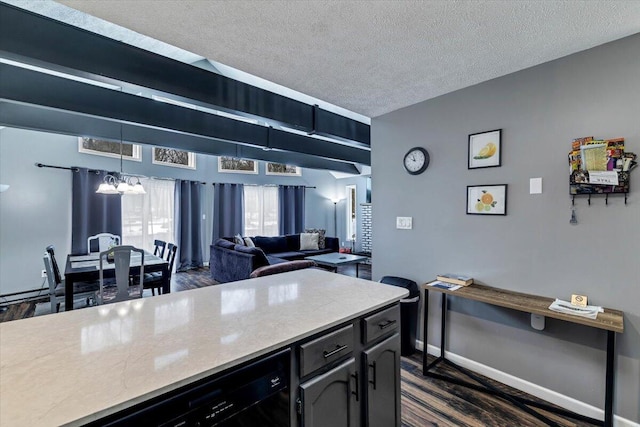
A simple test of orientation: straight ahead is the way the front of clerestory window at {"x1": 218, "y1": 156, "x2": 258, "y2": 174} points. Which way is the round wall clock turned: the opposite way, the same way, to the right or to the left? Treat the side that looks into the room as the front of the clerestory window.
to the right

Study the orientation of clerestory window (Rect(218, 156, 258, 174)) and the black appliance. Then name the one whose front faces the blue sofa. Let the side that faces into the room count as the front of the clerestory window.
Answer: the clerestory window

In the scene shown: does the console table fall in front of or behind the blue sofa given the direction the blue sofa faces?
in front

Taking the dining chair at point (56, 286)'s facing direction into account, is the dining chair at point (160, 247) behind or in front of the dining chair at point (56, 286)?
in front

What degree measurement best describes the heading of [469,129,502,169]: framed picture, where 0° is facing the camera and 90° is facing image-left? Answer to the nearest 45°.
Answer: approximately 45°

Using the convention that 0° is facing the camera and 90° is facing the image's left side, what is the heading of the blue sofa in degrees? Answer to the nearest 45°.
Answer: approximately 315°

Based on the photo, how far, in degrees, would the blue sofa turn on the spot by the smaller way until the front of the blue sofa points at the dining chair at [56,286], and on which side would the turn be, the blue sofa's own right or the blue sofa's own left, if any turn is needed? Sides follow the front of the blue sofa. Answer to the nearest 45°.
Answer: approximately 90° to the blue sofa's own right

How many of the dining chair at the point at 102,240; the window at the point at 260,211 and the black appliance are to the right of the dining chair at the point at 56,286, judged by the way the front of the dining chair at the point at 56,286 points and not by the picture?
1

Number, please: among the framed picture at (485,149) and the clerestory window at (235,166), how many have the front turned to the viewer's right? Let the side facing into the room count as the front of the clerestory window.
0

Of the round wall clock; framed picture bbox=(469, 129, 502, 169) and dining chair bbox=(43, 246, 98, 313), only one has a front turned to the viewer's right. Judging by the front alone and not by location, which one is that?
the dining chair

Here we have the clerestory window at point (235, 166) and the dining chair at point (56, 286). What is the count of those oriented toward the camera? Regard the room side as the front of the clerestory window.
1

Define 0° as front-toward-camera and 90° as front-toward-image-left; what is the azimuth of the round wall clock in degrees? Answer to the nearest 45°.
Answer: approximately 45°

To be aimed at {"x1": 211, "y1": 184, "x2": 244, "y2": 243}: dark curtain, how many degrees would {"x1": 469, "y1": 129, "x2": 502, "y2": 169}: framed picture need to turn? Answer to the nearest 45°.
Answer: approximately 90° to its right

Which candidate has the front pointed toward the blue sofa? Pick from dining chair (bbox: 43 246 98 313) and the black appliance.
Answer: the dining chair

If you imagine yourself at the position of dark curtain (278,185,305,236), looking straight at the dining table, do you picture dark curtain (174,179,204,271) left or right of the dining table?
right

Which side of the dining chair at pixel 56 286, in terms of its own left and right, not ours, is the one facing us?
right

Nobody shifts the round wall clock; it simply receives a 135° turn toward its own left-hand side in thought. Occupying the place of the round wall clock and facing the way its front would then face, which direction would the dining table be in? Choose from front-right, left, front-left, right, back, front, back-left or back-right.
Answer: back
